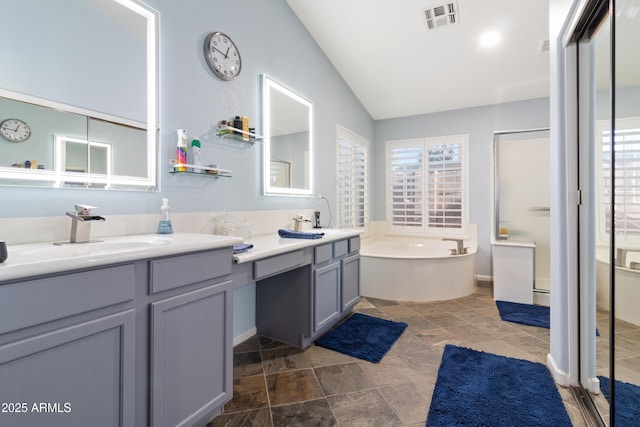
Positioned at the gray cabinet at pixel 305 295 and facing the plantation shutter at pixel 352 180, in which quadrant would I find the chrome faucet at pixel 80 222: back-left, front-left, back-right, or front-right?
back-left

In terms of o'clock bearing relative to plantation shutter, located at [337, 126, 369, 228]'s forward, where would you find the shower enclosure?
The shower enclosure is roughly at 11 o'clock from the plantation shutter.

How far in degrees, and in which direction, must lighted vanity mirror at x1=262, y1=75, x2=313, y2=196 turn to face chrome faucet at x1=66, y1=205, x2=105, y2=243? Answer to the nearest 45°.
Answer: approximately 90° to its right

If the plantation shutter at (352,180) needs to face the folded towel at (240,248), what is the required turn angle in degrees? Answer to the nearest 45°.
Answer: approximately 45° to its right

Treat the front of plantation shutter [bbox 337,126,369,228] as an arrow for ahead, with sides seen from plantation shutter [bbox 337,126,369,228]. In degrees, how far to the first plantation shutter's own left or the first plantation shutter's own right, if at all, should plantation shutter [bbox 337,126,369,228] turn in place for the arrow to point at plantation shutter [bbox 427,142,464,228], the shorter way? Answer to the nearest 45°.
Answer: approximately 45° to the first plantation shutter's own left

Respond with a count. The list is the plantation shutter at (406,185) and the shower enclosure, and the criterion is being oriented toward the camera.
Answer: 2

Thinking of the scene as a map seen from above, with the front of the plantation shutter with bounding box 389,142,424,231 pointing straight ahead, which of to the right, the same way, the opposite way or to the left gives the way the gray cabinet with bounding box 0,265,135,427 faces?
to the left

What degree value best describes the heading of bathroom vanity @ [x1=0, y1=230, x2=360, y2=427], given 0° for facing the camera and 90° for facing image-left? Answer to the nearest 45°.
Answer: approximately 315°

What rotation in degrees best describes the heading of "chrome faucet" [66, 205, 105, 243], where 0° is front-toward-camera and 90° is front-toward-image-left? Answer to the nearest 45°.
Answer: approximately 315°
